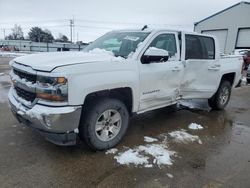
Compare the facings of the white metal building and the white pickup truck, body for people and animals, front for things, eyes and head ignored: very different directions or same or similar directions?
same or similar directions

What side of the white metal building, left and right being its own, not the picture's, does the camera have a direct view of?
front

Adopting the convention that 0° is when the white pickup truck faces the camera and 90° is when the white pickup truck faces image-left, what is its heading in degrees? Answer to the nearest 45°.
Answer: approximately 45°

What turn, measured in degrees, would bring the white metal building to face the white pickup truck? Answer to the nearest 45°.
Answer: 0° — it already faces it

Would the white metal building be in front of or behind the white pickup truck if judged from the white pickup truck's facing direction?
behind

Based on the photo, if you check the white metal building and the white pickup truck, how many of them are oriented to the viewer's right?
0

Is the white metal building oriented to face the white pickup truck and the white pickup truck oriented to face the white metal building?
no
